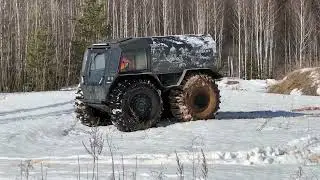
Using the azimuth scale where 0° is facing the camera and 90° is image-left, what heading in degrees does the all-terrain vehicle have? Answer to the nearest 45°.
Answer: approximately 45°

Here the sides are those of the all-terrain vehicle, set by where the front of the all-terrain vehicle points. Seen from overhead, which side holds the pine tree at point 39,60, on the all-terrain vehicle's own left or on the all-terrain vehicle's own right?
on the all-terrain vehicle's own right
